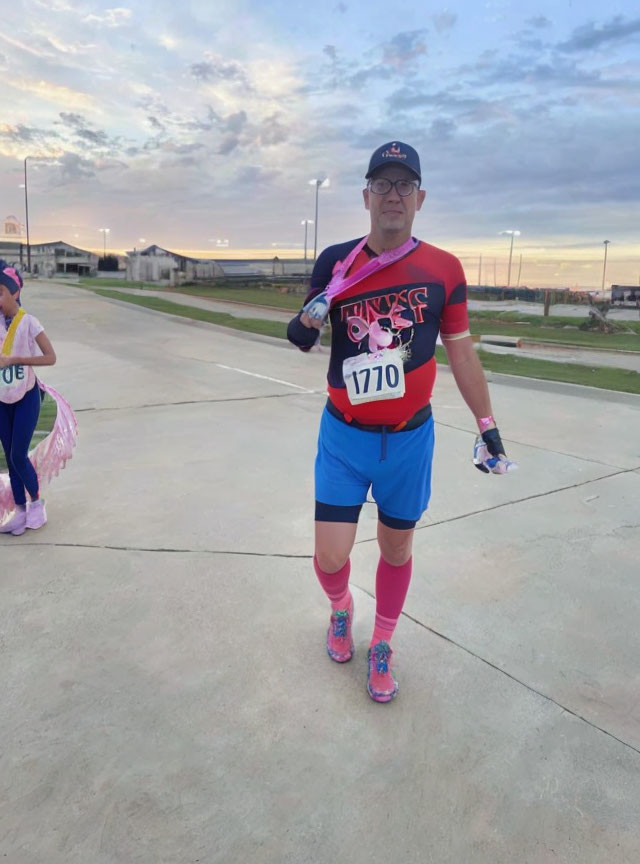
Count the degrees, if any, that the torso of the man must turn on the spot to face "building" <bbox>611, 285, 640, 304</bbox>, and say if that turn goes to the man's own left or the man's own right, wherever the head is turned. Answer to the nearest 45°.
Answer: approximately 180°

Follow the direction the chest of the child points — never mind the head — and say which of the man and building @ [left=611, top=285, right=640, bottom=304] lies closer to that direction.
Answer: the man

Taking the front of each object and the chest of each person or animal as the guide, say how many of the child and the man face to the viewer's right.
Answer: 0

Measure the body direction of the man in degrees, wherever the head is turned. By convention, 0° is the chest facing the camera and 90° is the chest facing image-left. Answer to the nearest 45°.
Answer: approximately 0°

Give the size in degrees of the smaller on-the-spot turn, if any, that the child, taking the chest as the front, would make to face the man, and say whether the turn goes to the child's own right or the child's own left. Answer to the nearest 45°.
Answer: approximately 90° to the child's own left

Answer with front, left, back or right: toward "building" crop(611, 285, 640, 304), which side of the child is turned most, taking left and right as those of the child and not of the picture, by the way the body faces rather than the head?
back

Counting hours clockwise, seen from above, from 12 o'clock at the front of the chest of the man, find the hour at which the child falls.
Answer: The child is roughly at 4 o'clock from the man.
